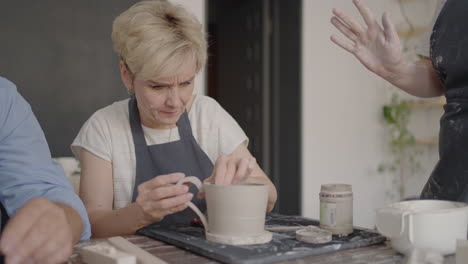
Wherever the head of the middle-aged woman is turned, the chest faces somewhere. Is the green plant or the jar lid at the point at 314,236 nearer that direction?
the jar lid

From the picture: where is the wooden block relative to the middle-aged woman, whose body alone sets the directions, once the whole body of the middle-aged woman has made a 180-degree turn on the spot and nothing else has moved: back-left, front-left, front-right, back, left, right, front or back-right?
back-left

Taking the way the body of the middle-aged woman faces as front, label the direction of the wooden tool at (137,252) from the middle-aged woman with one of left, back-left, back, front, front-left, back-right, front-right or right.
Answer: front-right

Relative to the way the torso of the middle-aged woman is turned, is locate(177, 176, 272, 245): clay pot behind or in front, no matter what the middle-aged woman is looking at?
in front

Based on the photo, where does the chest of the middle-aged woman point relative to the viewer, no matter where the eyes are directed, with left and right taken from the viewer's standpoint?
facing the viewer and to the right of the viewer

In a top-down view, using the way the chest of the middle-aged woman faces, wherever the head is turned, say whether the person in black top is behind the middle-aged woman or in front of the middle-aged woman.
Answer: in front

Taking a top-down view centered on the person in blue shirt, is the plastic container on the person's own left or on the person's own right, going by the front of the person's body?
on the person's own left
